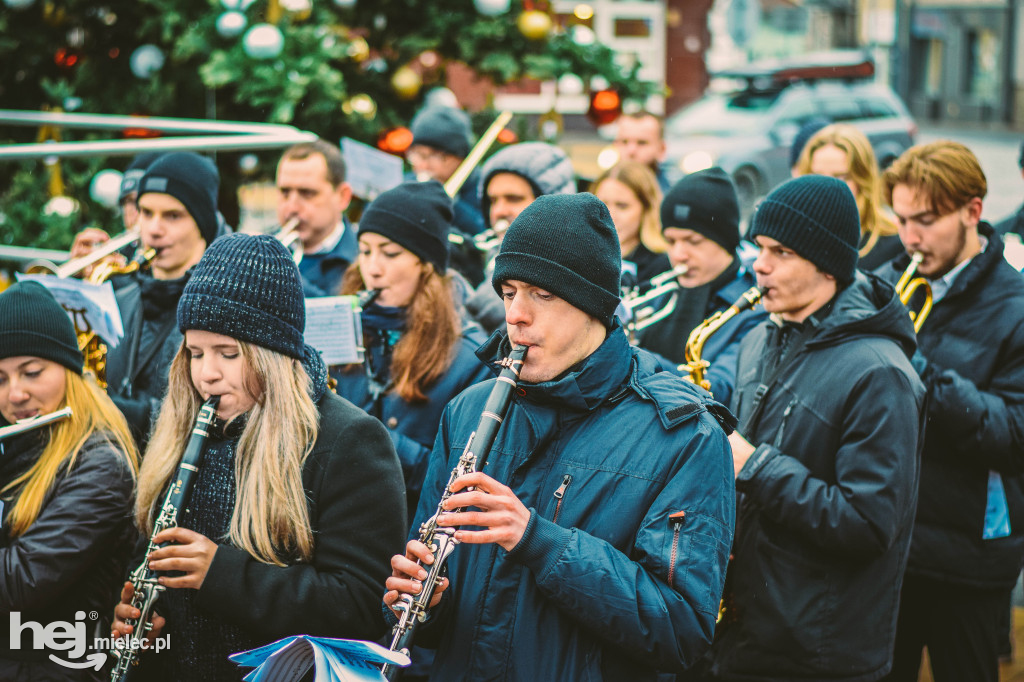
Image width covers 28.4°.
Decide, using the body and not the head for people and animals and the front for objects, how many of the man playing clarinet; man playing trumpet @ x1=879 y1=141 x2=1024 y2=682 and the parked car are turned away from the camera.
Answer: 0

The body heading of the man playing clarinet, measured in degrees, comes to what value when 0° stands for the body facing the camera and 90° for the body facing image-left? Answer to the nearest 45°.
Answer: approximately 45°

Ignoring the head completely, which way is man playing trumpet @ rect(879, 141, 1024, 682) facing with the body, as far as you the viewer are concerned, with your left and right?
facing the viewer and to the left of the viewer

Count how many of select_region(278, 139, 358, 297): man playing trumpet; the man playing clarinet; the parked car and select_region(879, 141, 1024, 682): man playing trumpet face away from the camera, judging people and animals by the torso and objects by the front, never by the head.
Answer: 0

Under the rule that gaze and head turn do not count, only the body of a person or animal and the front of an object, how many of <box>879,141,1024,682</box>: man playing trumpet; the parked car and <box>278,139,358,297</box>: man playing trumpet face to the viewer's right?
0

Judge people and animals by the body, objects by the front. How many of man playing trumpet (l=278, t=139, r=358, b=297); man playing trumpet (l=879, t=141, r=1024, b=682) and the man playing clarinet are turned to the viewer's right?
0

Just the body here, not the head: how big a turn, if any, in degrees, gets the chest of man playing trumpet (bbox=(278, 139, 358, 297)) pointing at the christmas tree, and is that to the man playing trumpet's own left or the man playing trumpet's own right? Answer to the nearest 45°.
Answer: approximately 135° to the man playing trumpet's own right

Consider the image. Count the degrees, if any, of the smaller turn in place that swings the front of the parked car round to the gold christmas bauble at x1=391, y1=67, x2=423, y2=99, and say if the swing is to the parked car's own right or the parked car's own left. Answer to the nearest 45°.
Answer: approximately 45° to the parked car's own left
